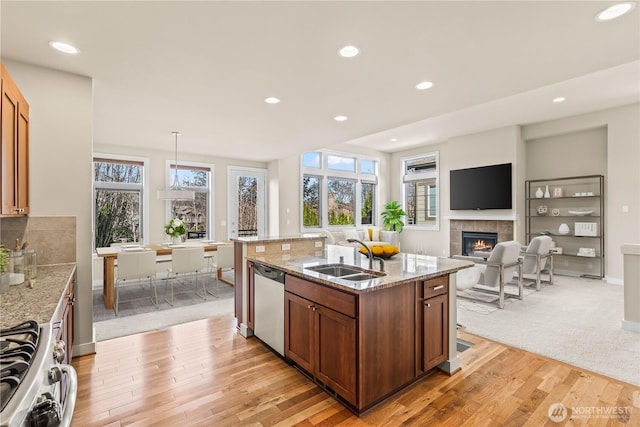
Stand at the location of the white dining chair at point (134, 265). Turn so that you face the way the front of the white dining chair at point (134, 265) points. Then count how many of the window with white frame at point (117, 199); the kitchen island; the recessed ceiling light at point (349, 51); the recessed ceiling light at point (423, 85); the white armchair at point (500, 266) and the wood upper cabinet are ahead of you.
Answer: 1

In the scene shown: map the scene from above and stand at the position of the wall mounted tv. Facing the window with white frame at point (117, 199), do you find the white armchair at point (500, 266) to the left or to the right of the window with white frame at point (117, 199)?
left

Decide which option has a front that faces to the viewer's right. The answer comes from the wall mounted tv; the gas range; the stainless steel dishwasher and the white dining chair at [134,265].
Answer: the gas range

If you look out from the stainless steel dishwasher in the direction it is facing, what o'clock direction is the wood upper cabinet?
The wood upper cabinet is roughly at 1 o'clock from the stainless steel dishwasher.

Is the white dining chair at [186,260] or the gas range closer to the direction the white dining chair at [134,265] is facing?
the white dining chair

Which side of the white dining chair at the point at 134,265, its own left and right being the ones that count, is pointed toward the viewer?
back

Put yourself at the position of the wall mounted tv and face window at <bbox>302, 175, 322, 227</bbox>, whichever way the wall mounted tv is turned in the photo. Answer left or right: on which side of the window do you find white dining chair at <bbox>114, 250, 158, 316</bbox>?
left

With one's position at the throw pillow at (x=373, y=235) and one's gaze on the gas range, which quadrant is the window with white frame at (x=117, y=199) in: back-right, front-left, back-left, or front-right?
front-right

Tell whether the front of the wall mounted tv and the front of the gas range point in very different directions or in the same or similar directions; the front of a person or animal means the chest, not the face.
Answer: very different directions

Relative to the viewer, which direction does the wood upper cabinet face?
to the viewer's right

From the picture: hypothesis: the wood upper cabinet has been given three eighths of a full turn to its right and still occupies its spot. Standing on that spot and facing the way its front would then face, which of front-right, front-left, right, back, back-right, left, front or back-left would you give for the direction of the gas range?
front-left

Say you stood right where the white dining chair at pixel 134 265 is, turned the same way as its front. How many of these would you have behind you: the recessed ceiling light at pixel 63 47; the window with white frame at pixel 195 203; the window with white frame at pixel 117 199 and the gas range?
2

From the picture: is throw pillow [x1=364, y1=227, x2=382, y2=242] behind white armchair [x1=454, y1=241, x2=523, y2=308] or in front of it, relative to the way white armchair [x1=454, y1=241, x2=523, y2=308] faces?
in front

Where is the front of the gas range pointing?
to the viewer's right
